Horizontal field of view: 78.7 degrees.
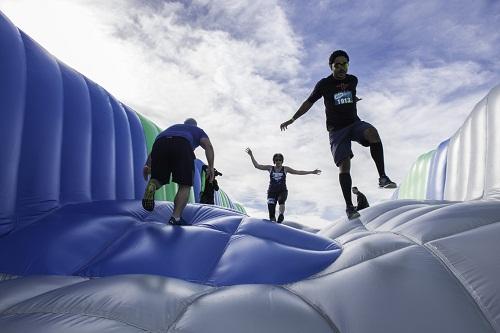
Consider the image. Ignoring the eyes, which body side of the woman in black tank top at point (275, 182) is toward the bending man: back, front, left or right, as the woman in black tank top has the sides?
front

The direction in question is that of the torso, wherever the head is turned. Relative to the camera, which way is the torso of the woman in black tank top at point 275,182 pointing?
toward the camera
